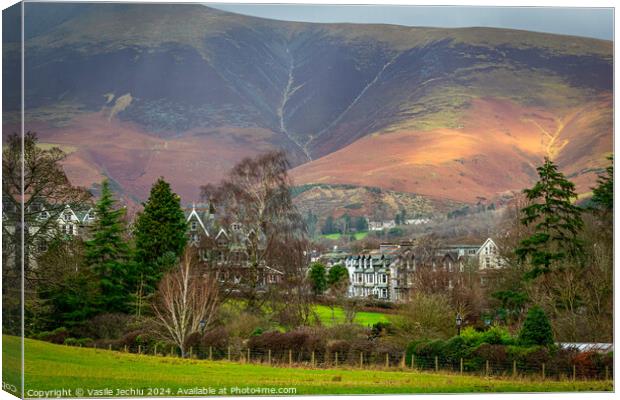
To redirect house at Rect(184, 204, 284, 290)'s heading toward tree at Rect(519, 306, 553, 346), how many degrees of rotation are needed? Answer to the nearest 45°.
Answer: approximately 45° to its left

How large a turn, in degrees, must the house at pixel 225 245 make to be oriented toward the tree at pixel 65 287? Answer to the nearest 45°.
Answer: approximately 45° to its right

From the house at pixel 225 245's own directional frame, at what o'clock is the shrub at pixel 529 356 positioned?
The shrub is roughly at 11 o'clock from the house.

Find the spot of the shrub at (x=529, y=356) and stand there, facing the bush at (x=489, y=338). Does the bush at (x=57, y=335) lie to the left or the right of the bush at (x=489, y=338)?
left

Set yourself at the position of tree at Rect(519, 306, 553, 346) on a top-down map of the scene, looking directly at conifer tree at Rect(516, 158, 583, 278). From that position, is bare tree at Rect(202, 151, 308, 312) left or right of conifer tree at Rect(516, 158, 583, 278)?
left

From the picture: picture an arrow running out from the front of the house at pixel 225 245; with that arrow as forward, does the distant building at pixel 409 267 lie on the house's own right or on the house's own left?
on the house's own left

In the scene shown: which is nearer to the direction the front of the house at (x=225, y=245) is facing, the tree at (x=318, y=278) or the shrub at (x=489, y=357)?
the shrub

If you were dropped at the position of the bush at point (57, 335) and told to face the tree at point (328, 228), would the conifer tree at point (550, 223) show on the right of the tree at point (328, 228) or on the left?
right

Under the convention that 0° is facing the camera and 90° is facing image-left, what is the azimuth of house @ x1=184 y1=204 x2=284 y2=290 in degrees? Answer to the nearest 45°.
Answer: approximately 0°

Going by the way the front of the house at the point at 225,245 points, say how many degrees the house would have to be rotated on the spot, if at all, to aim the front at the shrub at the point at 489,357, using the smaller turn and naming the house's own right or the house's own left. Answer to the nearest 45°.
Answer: approximately 45° to the house's own left

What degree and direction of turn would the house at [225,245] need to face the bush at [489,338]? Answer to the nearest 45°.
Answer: approximately 45° to its left

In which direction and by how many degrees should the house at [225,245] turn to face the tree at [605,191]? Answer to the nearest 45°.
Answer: approximately 45° to its left

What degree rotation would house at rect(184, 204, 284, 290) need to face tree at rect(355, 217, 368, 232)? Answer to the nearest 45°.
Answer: approximately 135° to its left
